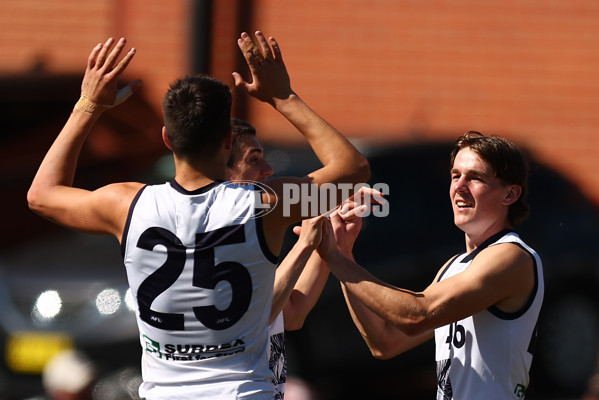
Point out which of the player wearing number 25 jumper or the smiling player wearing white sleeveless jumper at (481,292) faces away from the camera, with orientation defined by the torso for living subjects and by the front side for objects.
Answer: the player wearing number 25 jumper

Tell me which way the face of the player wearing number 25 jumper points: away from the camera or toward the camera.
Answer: away from the camera

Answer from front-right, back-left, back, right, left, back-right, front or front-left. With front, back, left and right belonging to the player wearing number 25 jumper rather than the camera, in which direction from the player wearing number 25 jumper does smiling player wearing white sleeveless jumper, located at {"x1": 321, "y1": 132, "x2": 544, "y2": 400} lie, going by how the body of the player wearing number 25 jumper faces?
right

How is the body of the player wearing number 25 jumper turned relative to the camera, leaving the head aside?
away from the camera

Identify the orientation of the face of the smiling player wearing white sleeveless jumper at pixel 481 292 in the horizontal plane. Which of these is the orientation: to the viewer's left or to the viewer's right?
to the viewer's left

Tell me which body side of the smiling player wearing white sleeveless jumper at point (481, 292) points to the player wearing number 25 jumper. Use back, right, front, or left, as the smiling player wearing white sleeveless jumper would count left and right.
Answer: front

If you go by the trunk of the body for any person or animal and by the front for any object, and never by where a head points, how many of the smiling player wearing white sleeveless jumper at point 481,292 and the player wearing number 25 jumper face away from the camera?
1

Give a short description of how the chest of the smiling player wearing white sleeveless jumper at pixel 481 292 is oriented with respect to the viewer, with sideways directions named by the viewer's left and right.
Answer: facing the viewer and to the left of the viewer
